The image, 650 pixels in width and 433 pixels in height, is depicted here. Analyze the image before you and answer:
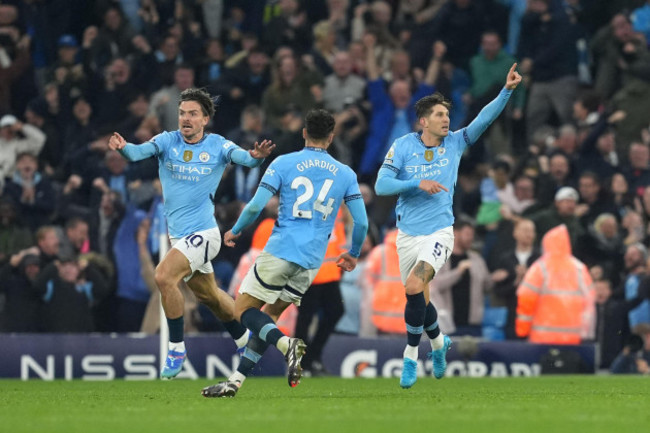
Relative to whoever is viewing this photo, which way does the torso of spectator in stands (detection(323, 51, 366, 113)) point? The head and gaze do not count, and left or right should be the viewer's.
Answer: facing the viewer

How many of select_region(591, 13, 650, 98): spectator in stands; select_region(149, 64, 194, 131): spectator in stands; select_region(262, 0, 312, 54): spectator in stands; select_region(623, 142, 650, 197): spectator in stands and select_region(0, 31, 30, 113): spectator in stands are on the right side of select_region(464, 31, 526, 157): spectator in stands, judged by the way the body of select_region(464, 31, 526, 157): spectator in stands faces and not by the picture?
3

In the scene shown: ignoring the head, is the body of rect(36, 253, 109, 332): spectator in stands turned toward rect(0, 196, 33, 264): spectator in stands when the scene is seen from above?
no

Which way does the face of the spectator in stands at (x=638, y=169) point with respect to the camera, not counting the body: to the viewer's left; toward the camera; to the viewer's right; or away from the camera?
toward the camera

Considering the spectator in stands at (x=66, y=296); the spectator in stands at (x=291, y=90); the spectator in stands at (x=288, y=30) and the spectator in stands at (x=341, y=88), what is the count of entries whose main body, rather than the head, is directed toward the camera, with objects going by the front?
4

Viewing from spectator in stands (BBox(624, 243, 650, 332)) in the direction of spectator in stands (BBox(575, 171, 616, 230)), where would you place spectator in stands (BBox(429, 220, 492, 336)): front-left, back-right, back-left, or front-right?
front-left

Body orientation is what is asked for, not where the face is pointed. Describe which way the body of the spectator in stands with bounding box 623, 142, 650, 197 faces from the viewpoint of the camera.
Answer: toward the camera

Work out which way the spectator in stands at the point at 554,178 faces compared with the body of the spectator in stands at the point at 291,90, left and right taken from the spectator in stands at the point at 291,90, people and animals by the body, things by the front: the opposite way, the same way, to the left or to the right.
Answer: the same way

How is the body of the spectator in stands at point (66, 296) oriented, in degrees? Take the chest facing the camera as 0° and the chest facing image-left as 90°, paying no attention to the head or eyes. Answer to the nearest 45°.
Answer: approximately 0°

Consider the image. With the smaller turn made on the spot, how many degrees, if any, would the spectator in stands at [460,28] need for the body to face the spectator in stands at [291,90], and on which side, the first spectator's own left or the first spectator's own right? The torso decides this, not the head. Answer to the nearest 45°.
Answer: approximately 45° to the first spectator's own right

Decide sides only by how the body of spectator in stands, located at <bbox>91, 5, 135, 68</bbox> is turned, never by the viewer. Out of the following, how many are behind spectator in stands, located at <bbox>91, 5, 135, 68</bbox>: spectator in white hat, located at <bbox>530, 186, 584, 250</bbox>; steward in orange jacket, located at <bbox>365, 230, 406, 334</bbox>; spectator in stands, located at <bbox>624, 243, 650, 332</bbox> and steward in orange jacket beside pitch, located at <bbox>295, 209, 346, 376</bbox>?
0

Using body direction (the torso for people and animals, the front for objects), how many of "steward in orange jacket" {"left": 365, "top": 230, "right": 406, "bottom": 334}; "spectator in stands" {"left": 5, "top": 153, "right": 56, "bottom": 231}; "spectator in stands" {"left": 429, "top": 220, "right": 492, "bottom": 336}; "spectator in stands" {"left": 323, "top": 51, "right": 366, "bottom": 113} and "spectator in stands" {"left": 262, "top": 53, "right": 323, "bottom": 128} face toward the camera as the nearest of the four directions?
4

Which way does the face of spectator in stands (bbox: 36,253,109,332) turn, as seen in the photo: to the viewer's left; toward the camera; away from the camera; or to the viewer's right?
toward the camera

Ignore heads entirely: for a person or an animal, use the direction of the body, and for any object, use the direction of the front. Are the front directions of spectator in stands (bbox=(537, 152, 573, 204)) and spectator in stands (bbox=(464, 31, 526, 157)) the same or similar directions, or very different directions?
same or similar directions

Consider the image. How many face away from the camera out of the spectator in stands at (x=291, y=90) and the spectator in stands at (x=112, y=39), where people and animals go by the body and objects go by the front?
0

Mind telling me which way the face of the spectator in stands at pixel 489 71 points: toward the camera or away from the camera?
toward the camera

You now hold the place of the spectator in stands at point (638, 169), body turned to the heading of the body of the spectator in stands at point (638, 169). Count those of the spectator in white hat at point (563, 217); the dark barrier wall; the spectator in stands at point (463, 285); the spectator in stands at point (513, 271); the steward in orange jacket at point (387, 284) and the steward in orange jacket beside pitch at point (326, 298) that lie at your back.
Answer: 0

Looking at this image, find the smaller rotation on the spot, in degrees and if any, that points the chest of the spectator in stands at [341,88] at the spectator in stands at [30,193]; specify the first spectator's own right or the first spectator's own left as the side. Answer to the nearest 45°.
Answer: approximately 90° to the first spectator's own right
